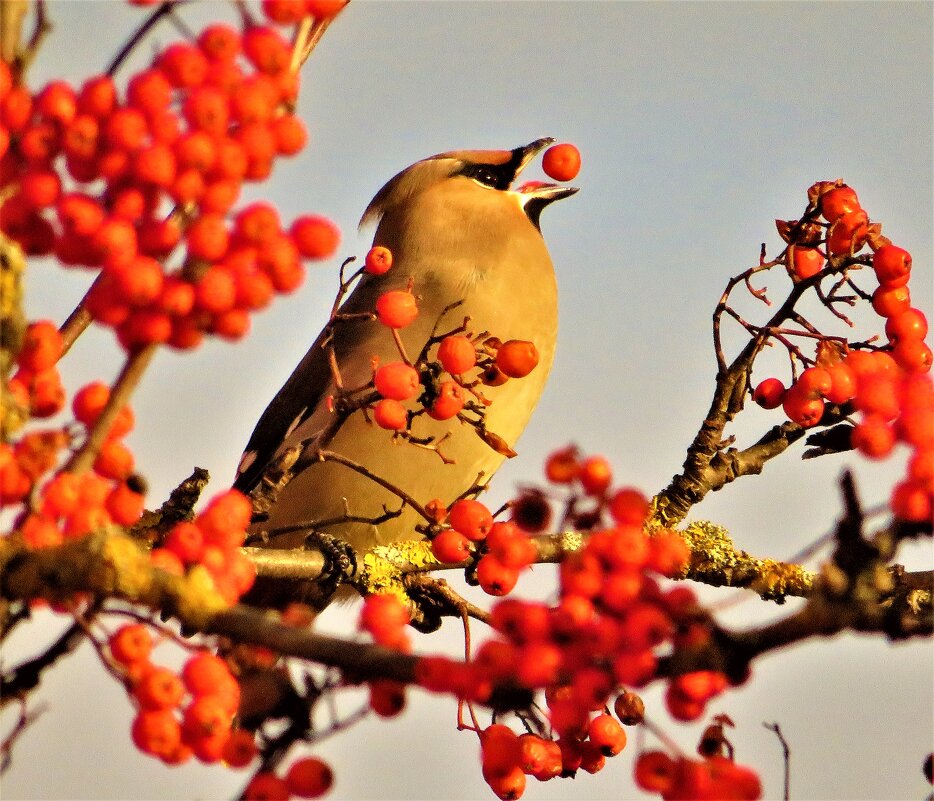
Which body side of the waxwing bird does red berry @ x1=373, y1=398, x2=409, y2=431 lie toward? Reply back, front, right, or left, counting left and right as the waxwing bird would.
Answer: right

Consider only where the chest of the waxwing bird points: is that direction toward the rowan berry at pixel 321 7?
no

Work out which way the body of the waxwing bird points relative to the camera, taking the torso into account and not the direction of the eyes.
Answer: to the viewer's right

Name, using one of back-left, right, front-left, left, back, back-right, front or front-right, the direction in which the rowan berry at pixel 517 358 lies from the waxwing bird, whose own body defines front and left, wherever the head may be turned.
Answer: front

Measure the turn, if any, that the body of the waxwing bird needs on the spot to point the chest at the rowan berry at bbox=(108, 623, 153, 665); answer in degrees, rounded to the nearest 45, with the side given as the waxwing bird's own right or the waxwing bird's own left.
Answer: approximately 90° to the waxwing bird's own right

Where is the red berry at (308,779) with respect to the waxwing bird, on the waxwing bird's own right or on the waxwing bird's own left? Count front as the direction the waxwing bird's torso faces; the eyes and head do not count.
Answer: on the waxwing bird's own right

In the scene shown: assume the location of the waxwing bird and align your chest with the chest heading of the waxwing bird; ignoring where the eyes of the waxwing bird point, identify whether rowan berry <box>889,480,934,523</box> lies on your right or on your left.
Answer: on your left
